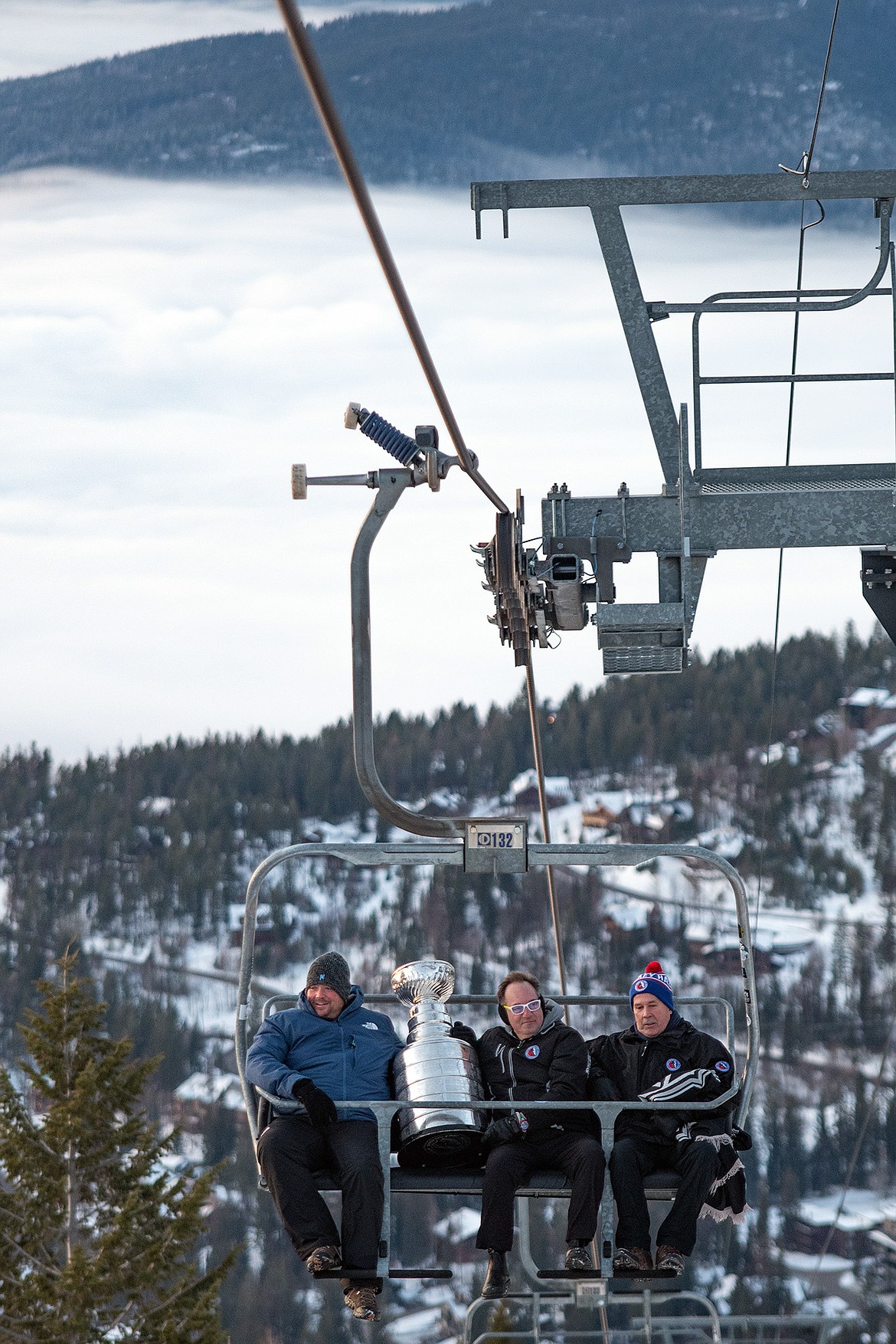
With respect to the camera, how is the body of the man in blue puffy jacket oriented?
toward the camera

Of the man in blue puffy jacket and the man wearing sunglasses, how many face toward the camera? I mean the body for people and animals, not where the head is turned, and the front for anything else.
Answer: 2

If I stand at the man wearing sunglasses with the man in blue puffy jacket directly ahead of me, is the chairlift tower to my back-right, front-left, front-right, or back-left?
back-right

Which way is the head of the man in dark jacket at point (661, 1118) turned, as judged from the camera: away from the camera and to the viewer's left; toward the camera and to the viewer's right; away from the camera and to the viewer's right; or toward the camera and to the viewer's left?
toward the camera and to the viewer's left

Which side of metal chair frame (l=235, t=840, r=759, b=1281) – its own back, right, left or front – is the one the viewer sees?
front

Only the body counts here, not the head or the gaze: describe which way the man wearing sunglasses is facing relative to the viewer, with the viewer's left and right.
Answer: facing the viewer

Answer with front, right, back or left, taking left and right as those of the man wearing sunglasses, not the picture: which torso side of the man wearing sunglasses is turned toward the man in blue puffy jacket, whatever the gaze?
right

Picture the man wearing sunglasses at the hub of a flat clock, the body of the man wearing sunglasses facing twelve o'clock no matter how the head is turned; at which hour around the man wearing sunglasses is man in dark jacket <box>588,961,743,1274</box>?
The man in dark jacket is roughly at 9 o'clock from the man wearing sunglasses.

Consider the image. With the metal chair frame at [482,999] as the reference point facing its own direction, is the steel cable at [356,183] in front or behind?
in front

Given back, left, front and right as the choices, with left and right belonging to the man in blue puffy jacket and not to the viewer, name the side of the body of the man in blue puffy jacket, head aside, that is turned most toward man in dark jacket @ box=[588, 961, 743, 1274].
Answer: left
